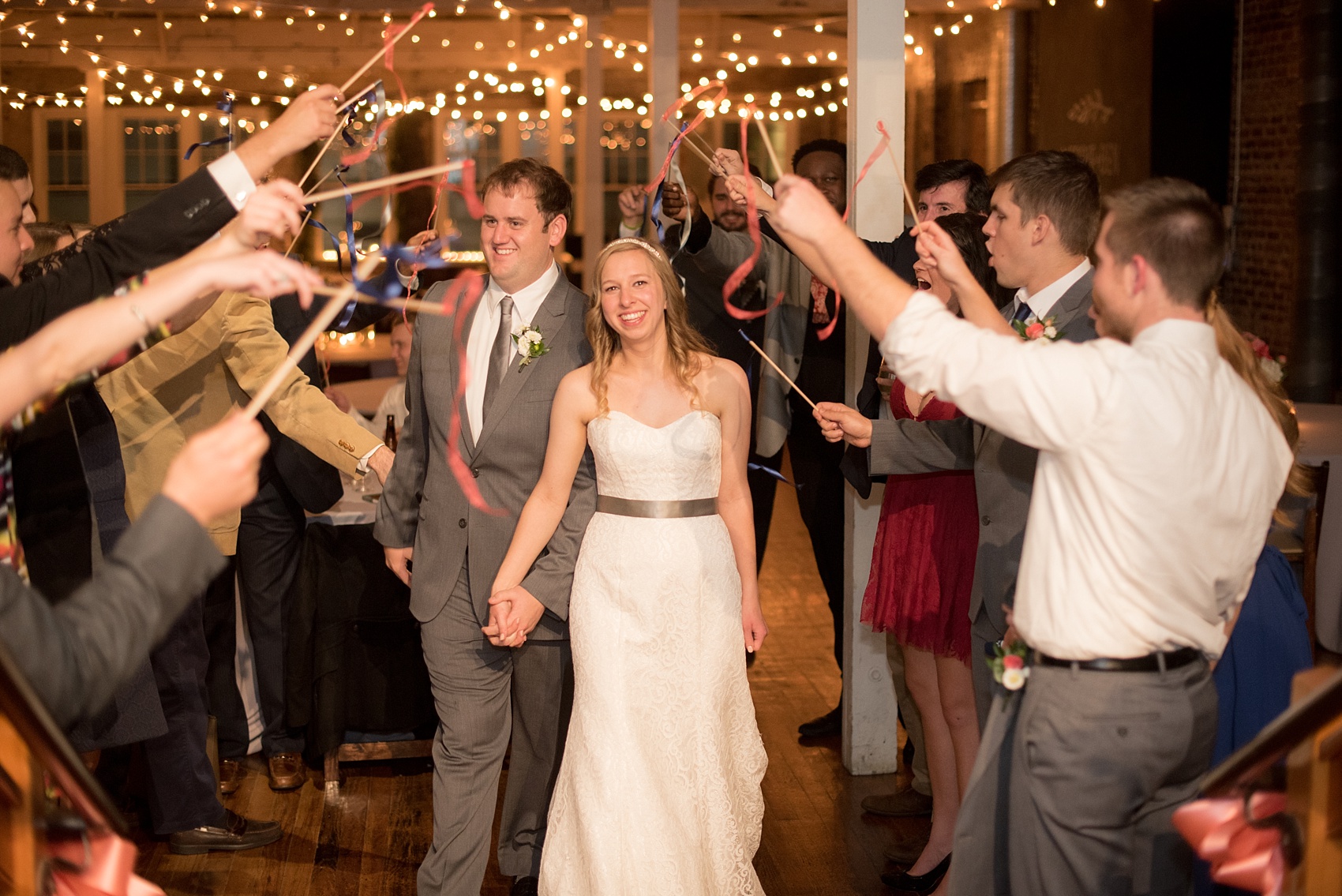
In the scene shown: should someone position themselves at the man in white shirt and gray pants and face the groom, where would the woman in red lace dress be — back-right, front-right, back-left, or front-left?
front-right

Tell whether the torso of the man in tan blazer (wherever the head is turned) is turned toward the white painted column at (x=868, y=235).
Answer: yes

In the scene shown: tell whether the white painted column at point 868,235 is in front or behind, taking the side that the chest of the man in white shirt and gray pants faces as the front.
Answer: in front

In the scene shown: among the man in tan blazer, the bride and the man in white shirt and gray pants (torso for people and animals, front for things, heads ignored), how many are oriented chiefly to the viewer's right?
1

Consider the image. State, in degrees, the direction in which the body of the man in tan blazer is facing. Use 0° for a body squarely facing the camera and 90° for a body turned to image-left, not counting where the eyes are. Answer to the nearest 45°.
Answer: approximately 270°

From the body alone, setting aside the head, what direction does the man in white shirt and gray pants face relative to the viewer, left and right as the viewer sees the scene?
facing away from the viewer and to the left of the viewer

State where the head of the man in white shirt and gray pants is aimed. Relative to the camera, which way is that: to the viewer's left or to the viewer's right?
to the viewer's left

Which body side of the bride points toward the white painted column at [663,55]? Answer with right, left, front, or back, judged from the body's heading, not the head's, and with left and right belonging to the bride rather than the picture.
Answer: back

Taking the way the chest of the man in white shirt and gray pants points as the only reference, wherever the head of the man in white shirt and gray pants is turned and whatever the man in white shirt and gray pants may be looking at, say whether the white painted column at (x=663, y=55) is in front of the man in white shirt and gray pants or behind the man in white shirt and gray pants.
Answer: in front

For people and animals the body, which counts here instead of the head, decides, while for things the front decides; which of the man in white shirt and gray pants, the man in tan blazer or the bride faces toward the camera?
the bride

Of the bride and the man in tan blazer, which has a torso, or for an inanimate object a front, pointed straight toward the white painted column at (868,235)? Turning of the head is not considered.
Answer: the man in tan blazer

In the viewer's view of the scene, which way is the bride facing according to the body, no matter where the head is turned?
toward the camera

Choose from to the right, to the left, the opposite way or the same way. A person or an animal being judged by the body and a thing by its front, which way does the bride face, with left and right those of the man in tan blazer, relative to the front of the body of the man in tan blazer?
to the right

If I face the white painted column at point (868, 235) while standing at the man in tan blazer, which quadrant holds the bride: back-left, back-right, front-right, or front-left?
front-right

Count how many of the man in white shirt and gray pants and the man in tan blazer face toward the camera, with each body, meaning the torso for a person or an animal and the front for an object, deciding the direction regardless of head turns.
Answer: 0

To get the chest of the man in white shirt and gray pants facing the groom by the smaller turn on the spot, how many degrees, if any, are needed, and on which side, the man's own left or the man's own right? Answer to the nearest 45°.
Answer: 0° — they already face them
